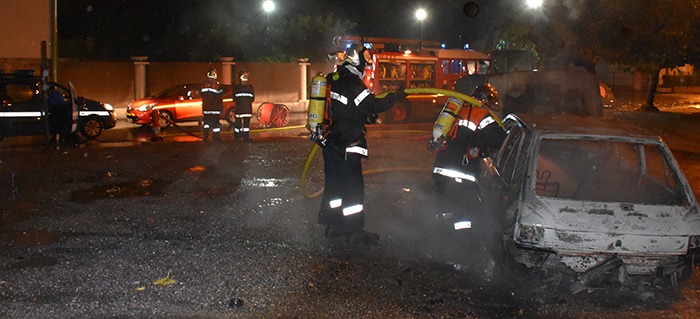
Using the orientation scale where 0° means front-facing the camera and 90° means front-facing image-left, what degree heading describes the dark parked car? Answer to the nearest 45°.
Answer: approximately 270°

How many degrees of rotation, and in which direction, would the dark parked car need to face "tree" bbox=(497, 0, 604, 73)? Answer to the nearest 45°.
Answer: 0° — it already faces it
